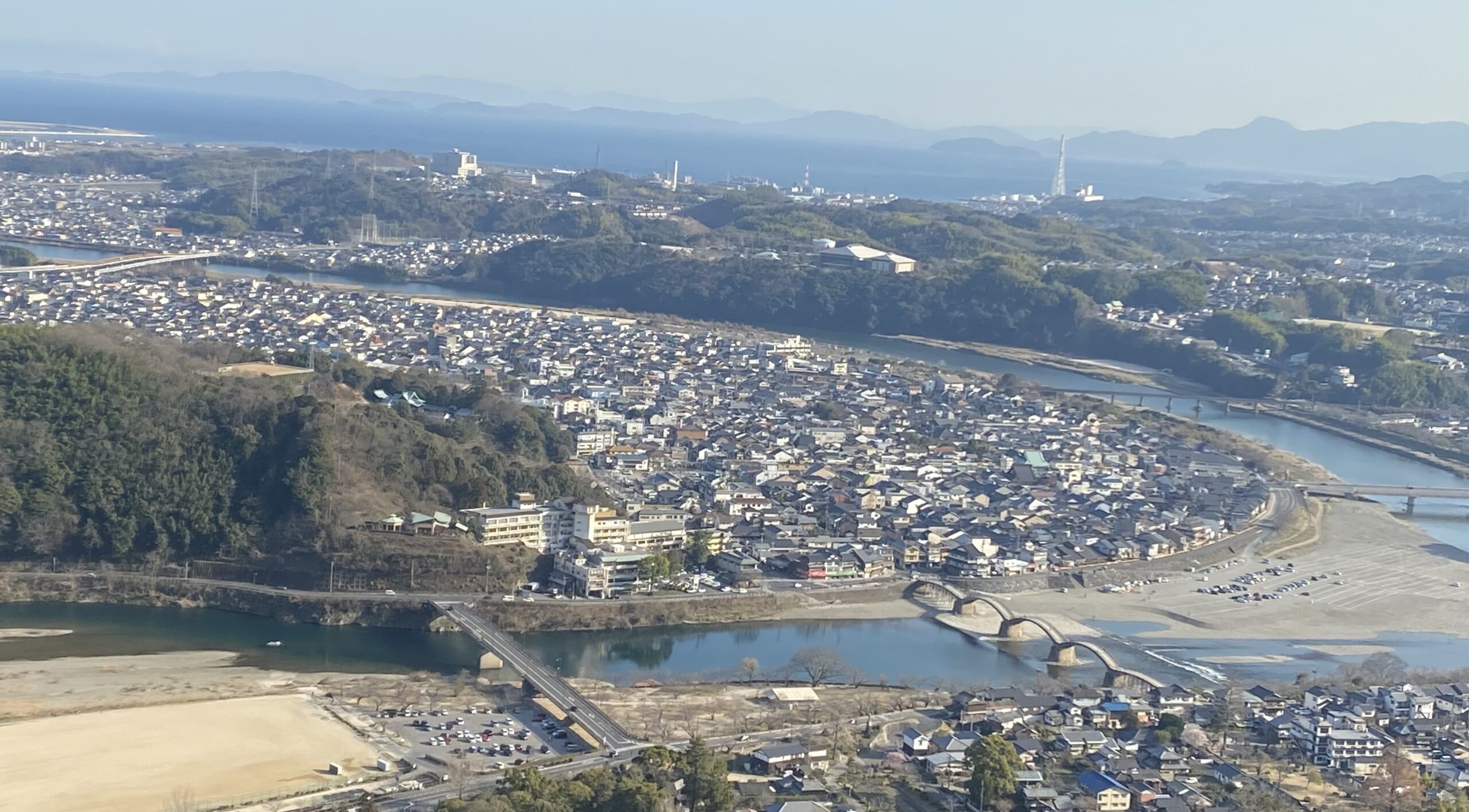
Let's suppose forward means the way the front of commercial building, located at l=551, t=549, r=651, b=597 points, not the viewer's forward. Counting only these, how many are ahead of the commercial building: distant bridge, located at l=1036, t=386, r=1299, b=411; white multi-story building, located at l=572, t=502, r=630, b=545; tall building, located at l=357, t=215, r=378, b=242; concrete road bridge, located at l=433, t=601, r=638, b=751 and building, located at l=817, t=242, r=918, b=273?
1

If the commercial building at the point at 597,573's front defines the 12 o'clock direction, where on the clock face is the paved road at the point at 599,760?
The paved road is roughly at 12 o'clock from the commercial building.

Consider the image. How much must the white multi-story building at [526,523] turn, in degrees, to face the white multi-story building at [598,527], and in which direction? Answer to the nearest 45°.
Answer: approximately 90° to its left

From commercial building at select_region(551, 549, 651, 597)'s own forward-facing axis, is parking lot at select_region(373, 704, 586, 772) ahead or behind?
ahead

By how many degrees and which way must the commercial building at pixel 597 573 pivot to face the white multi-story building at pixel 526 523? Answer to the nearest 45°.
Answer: approximately 135° to its right

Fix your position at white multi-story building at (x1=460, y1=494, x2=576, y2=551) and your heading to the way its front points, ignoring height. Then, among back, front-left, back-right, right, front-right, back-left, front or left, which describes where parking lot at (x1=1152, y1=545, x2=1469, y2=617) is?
left

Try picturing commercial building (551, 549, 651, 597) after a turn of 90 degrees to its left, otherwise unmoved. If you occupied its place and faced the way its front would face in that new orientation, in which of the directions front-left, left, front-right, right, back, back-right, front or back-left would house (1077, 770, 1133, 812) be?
front-right

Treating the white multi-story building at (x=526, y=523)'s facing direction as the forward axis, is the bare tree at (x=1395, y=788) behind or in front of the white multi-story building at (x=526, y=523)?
in front

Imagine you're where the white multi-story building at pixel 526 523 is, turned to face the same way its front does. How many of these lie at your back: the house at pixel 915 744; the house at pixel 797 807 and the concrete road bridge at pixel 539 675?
0

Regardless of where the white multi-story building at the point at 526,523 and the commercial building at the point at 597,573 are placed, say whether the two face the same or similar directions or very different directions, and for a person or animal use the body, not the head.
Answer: same or similar directions

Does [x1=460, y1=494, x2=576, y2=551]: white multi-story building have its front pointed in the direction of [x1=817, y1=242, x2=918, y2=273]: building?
no

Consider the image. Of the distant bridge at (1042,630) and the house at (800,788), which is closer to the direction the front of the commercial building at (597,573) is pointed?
the house

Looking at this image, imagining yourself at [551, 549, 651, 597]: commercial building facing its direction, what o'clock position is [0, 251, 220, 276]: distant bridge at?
The distant bridge is roughly at 5 o'clock from the commercial building.

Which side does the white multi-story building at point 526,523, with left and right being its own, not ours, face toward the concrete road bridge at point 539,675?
front

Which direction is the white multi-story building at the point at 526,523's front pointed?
toward the camera

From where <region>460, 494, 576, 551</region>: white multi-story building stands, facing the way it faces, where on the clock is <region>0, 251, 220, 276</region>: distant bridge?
The distant bridge is roughly at 5 o'clock from the white multi-story building.

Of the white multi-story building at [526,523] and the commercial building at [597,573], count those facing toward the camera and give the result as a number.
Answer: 2
